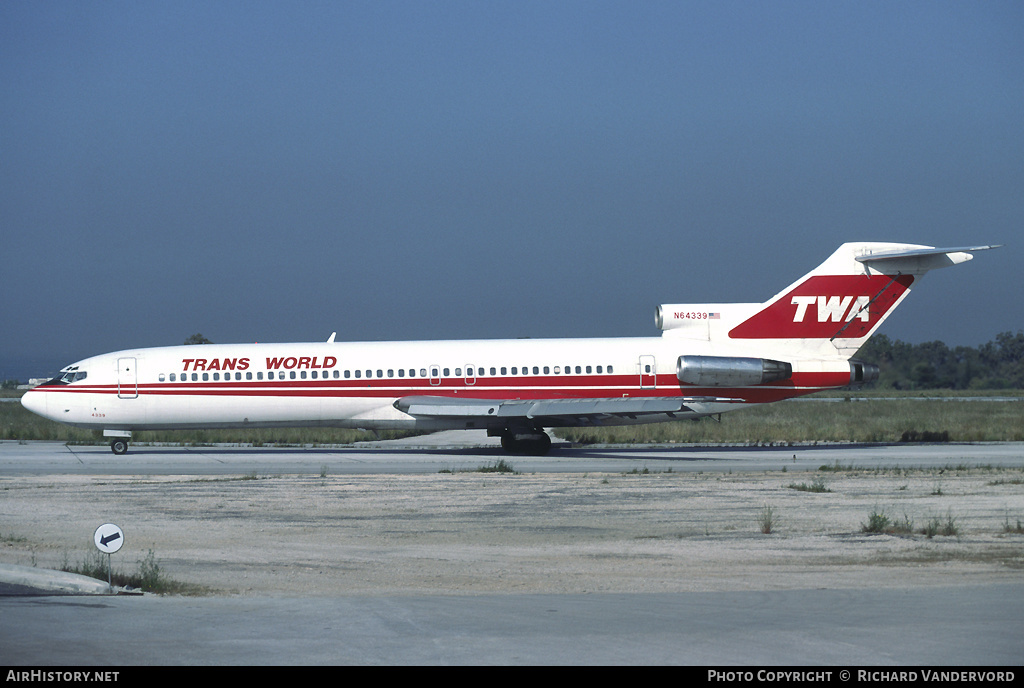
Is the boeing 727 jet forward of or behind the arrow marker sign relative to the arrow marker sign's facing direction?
behind

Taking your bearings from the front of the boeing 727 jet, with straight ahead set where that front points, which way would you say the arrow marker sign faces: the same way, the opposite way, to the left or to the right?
to the left

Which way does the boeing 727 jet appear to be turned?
to the viewer's left

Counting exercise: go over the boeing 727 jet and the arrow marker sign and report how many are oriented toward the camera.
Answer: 1

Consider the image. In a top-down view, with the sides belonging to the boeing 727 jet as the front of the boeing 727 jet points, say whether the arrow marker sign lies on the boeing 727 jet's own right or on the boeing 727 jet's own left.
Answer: on the boeing 727 jet's own left

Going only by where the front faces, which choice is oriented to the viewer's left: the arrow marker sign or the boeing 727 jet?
the boeing 727 jet
